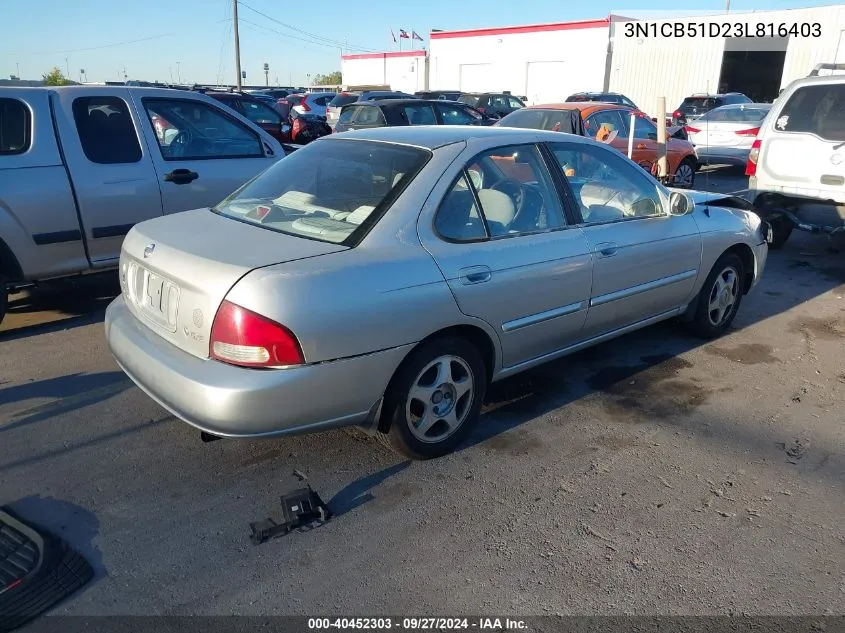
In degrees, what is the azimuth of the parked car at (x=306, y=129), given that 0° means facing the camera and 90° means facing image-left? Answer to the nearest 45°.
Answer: approximately 225°

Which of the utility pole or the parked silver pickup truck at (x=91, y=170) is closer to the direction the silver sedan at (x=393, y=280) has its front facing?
the utility pole

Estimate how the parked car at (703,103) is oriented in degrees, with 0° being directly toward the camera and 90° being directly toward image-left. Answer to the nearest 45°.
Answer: approximately 225°

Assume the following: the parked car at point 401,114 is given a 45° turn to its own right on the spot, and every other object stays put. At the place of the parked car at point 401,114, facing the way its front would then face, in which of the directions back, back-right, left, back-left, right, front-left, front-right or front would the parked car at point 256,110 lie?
back-left

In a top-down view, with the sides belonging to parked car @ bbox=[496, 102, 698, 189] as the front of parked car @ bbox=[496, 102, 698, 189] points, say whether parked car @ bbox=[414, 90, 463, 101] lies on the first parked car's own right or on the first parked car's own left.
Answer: on the first parked car's own left

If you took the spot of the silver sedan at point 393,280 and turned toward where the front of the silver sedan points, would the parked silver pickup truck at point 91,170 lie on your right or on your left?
on your left

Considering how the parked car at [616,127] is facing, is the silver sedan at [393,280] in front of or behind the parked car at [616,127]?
behind

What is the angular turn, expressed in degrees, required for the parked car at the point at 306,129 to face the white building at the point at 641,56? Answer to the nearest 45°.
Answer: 0° — it already faces it

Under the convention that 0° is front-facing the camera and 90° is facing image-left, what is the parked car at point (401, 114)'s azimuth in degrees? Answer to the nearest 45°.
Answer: approximately 225°

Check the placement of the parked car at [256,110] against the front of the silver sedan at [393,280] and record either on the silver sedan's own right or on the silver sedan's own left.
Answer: on the silver sedan's own left

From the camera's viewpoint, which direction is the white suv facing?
away from the camera

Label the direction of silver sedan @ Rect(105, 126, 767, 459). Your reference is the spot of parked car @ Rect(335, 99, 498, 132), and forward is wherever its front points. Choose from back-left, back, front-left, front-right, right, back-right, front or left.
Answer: back-right

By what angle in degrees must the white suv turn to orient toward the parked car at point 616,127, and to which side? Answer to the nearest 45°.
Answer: approximately 45° to its left

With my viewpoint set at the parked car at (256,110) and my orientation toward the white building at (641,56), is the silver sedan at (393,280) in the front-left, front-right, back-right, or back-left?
back-right

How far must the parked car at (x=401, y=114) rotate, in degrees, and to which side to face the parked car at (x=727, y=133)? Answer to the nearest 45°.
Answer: approximately 45° to its right
